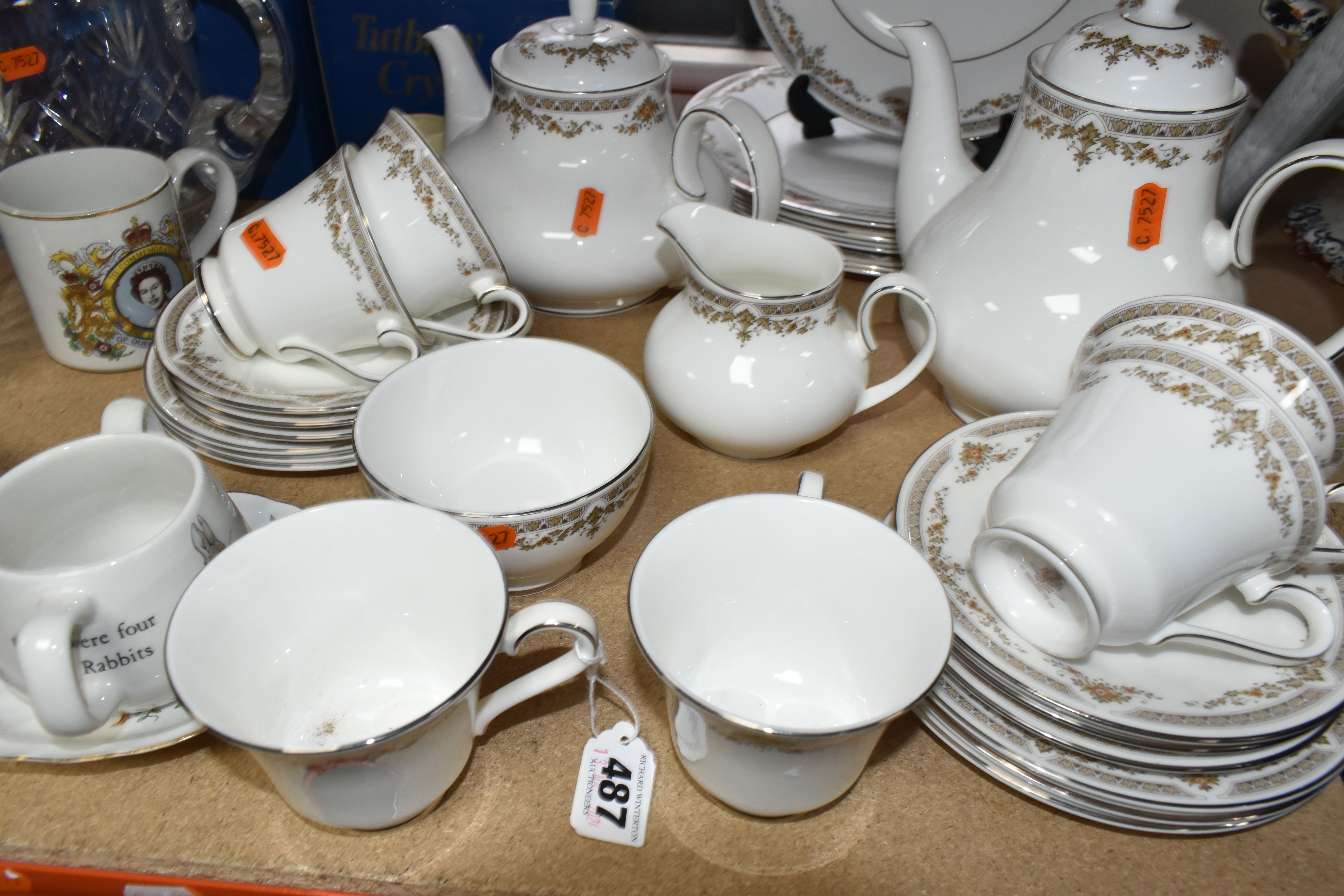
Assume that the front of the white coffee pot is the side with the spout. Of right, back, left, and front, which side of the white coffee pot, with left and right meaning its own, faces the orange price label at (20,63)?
front

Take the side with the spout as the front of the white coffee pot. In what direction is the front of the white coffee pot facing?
to the viewer's left

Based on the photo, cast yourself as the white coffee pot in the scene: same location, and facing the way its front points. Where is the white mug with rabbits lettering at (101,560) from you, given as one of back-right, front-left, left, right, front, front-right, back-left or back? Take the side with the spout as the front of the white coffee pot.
front-left
